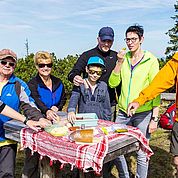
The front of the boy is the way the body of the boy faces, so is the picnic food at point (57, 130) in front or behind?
in front

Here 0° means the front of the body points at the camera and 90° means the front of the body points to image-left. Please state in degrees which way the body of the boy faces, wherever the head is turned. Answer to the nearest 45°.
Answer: approximately 0°

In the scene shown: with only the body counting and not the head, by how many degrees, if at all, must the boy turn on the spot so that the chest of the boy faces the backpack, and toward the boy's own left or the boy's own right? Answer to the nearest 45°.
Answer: approximately 135° to the boy's own left
